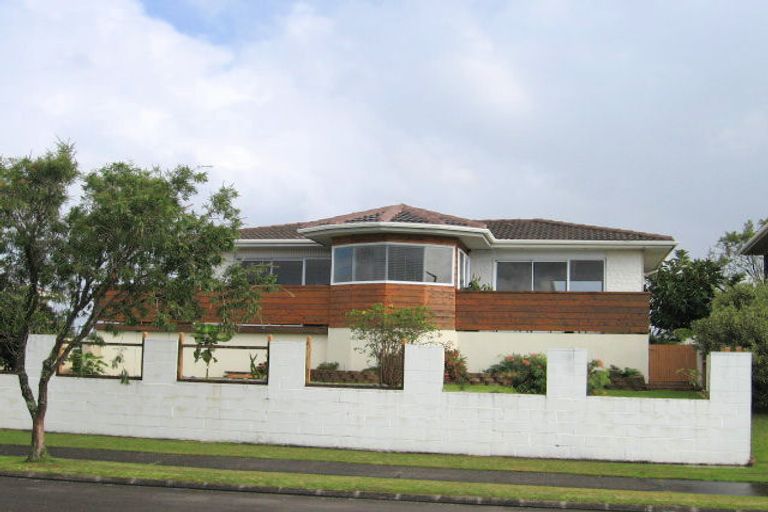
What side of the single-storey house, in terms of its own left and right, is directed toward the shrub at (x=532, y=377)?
front

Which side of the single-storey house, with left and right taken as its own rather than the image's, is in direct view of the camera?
front

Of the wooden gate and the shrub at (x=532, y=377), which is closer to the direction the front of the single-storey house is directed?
the shrub

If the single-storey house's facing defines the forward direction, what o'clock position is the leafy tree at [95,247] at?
The leafy tree is roughly at 1 o'clock from the single-storey house.

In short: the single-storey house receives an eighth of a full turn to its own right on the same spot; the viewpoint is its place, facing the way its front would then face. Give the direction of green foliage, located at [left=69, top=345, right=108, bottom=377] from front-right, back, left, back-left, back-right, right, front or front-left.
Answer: front

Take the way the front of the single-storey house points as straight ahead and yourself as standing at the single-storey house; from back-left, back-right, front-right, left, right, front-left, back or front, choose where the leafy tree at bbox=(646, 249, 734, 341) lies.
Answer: back-left

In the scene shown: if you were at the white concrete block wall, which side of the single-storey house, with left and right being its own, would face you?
front

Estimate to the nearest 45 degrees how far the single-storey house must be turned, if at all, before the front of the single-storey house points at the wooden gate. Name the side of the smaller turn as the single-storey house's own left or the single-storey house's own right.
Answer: approximately 90° to the single-storey house's own left
